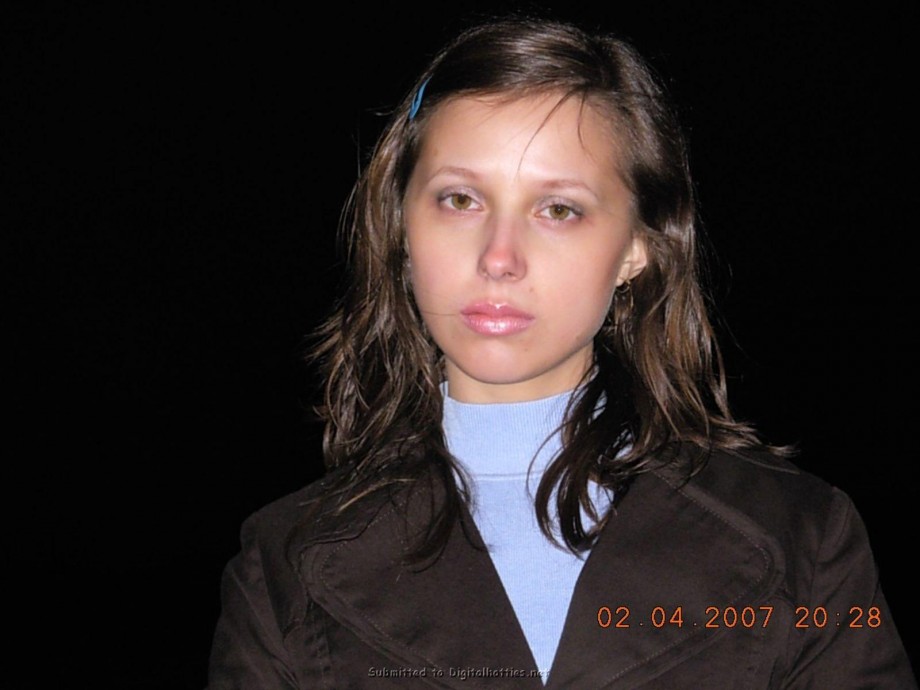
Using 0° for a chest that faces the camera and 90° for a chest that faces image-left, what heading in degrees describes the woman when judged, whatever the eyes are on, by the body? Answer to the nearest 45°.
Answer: approximately 0°
